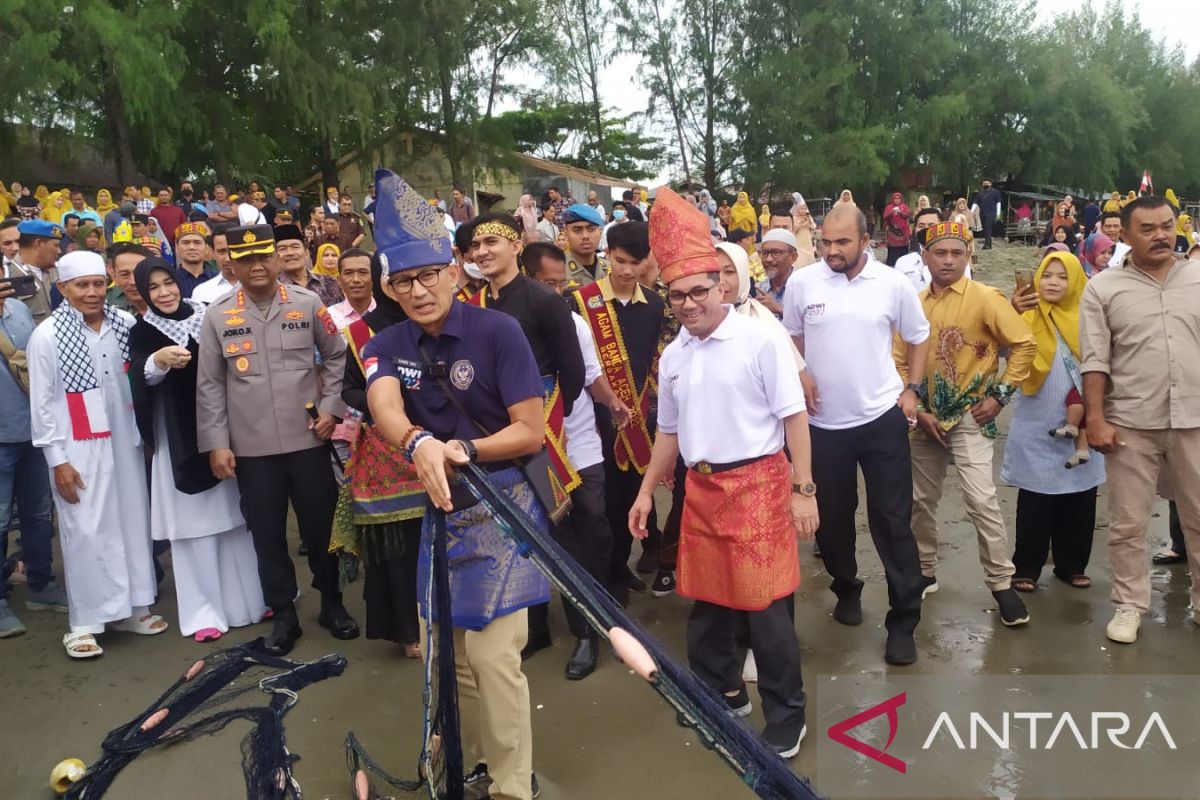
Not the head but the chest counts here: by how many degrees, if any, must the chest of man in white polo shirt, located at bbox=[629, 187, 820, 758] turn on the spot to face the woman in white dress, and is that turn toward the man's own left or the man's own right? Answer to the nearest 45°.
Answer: approximately 45° to the man's own right

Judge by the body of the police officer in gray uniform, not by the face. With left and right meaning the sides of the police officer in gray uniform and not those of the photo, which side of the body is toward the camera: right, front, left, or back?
front

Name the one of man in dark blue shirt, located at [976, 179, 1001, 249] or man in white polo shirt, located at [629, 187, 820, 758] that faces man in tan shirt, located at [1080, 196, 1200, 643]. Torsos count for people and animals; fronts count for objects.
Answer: the man in dark blue shirt

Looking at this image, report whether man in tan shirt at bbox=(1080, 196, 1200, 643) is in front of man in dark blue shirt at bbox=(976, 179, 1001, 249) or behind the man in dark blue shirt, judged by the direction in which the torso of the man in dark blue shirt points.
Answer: in front

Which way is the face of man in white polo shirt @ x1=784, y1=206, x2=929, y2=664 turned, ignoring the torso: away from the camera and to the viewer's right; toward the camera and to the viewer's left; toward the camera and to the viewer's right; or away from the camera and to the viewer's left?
toward the camera and to the viewer's left

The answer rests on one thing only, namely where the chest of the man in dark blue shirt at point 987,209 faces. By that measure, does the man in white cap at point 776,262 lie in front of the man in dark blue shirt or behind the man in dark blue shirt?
in front

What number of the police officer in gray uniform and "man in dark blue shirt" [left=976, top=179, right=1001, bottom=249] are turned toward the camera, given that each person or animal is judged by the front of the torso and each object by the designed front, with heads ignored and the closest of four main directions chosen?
2

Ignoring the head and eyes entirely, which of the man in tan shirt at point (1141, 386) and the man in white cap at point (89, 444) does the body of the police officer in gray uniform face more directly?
the man in tan shirt

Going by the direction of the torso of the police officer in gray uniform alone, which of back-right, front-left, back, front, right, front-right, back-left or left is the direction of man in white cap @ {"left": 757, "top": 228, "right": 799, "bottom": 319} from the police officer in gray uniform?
left

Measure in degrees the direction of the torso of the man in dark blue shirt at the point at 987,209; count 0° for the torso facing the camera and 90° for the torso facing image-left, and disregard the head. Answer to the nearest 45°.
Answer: approximately 0°

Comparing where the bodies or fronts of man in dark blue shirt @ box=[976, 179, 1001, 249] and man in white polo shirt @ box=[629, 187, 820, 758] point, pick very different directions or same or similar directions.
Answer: same or similar directions

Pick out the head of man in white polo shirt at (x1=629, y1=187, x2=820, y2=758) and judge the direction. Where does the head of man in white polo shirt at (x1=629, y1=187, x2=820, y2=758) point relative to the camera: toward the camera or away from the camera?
toward the camera

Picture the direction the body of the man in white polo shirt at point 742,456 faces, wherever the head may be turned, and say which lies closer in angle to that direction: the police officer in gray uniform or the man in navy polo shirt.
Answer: the man in navy polo shirt

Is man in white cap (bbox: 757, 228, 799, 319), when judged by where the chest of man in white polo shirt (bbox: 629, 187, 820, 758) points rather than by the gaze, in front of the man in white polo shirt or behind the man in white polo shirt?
behind
